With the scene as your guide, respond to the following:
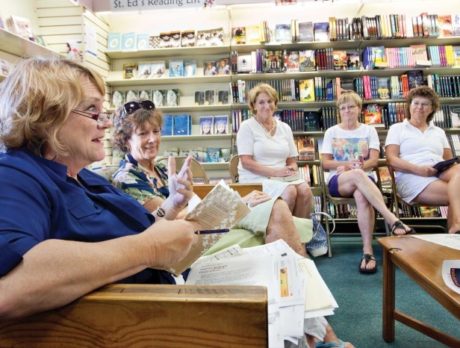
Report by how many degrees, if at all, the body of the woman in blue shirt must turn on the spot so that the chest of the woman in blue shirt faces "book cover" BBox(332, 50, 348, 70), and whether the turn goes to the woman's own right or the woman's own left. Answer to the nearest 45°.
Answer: approximately 45° to the woman's own left

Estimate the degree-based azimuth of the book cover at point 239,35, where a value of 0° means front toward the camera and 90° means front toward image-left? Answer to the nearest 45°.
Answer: approximately 0°

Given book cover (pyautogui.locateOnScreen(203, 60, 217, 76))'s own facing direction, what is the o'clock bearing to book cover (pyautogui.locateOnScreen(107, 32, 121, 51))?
book cover (pyautogui.locateOnScreen(107, 32, 121, 51)) is roughly at 3 o'clock from book cover (pyautogui.locateOnScreen(203, 60, 217, 76)).

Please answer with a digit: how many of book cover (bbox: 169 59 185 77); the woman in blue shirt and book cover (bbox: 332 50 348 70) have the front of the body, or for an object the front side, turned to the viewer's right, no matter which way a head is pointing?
1

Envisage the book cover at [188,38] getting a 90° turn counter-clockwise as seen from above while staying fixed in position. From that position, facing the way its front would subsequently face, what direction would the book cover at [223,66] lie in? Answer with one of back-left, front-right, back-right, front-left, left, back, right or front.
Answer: front

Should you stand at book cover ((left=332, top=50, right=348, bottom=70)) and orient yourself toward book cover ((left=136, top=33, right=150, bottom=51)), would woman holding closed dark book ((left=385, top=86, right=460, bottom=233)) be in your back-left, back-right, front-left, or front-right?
back-left

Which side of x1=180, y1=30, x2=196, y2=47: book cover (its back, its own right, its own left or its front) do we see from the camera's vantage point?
front

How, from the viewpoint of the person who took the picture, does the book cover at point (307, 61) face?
facing the viewer

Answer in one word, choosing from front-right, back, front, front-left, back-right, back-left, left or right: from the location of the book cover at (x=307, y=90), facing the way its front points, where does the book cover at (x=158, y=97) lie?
right

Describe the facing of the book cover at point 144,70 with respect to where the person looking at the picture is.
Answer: facing the viewer

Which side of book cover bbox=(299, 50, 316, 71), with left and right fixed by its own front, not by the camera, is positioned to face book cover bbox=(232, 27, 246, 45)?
right

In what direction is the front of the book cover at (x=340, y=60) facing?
toward the camera

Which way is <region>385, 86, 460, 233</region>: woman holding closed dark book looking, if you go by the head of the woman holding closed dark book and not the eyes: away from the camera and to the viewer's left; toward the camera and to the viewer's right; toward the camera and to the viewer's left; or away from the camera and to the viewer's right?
toward the camera and to the viewer's left

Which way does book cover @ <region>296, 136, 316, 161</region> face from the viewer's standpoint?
toward the camera
